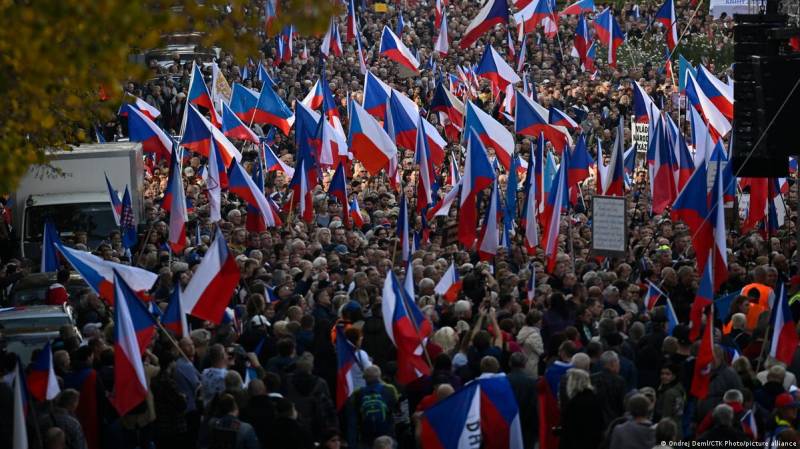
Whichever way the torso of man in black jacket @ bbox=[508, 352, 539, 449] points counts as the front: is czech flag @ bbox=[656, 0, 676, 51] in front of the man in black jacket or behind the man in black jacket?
in front

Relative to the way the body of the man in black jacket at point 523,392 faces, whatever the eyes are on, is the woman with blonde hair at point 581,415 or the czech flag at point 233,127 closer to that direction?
the czech flag

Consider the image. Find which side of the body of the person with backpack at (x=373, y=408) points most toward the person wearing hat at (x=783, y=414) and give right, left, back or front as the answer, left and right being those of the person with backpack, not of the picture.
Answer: right

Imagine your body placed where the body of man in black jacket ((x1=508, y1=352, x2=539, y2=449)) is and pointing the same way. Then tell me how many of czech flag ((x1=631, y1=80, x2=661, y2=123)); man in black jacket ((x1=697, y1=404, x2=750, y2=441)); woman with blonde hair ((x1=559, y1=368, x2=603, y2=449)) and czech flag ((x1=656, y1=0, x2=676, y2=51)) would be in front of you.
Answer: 2

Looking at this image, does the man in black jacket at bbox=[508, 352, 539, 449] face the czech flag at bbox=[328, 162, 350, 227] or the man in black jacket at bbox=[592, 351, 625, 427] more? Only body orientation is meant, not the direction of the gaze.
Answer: the czech flag

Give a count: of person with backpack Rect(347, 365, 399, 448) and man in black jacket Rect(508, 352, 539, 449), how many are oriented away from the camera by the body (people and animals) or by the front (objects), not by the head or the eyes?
2

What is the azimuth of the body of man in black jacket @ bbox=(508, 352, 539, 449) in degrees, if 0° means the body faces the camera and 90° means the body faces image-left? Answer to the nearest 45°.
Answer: approximately 180°

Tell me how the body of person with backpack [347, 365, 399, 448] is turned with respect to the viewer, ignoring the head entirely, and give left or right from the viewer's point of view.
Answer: facing away from the viewer

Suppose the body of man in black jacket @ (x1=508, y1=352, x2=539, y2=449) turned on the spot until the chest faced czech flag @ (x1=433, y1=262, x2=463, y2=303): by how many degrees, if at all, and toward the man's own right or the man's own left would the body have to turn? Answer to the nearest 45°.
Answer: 0° — they already face it

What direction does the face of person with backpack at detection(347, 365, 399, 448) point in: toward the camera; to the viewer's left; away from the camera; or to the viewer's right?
away from the camera
